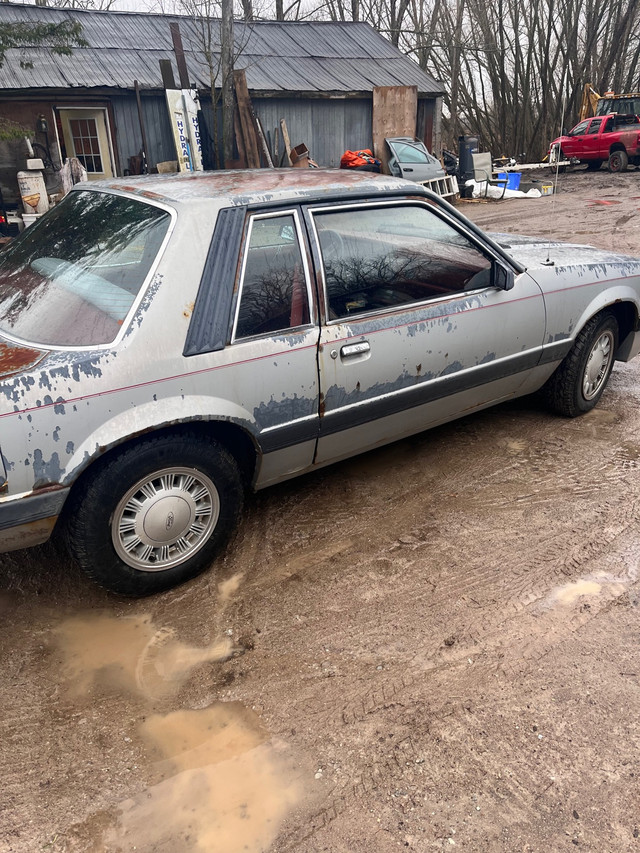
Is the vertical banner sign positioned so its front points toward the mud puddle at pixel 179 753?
yes

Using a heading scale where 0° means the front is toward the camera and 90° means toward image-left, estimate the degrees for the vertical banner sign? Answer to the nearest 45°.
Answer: approximately 0°

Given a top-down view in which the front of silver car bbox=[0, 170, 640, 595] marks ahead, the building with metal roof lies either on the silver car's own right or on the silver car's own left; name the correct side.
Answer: on the silver car's own left

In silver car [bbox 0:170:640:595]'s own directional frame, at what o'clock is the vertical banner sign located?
The vertical banner sign is roughly at 10 o'clock from the silver car.

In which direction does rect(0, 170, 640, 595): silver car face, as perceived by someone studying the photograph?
facing away from the viewer and to the right of the viewer

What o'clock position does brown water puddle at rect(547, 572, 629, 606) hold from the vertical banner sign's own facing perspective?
The brown water puddle is roughly at 12 o'clock from the vertical banner sign.

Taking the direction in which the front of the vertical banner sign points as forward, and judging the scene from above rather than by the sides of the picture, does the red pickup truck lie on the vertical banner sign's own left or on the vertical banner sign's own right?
on the vertical banner sign's own left

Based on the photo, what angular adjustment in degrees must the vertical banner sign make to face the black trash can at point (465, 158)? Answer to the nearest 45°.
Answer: approximately 90° to its left

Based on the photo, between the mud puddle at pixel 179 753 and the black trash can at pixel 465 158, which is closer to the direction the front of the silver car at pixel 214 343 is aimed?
the black trash can

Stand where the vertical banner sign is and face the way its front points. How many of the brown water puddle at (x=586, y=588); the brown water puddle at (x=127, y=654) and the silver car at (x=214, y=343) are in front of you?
3

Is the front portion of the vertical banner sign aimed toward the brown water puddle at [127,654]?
yes

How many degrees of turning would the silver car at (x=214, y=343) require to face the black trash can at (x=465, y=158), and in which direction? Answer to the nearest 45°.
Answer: approximately 45° to its left

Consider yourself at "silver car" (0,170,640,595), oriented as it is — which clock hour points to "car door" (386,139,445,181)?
The car door is roughly at 11 o'clock from the silver car.

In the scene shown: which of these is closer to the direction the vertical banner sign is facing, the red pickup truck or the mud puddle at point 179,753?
the mud puddle
